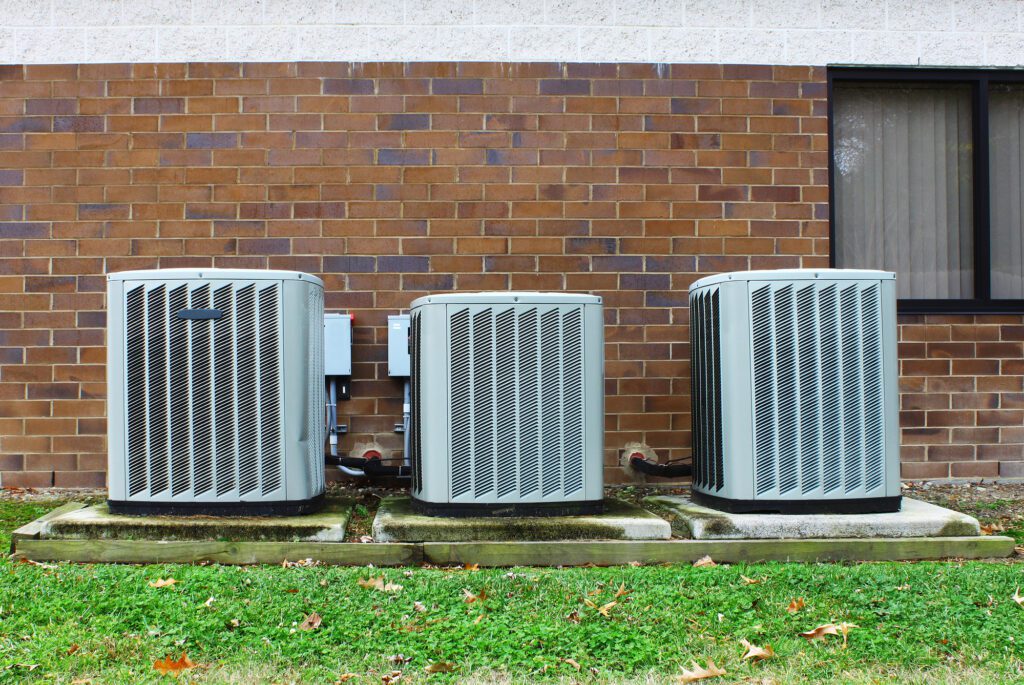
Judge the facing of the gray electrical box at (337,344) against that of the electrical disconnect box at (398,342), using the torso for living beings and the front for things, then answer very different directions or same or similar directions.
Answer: same or similar directions

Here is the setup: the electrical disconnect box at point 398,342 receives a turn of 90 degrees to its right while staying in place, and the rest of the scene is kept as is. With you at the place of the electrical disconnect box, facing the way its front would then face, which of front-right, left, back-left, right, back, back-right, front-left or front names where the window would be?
back

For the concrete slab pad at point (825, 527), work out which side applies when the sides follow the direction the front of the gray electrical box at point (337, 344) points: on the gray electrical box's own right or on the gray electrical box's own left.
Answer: on the gray electrical box's own left

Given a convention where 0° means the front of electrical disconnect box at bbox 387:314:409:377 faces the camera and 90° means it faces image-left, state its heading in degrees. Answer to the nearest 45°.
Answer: approximately 0°

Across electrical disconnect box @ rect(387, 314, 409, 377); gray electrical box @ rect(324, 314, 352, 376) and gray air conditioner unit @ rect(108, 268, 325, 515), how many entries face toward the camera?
3

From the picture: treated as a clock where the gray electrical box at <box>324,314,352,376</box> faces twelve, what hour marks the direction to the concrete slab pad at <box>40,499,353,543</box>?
The concrete slab pad is roughly at 1 o'clock from the gray electrical box.

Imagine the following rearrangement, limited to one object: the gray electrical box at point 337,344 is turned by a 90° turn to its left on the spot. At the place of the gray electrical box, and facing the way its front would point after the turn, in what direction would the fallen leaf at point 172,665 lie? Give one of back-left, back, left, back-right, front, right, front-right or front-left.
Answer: right

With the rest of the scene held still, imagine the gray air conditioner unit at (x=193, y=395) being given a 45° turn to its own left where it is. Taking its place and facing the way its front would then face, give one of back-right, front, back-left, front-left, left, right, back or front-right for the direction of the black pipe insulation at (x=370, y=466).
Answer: left

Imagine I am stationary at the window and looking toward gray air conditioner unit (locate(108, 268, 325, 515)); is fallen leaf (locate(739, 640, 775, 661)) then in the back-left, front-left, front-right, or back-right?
front-left

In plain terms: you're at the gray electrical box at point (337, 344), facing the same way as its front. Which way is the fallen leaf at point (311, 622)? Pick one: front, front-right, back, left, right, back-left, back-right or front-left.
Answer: front

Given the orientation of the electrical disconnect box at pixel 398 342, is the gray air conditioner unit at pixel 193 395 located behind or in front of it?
in front

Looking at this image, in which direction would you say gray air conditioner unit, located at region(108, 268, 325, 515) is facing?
toward the camera

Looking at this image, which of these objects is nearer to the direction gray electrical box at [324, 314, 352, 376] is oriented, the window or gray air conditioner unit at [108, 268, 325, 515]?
the gray air conditioner unit

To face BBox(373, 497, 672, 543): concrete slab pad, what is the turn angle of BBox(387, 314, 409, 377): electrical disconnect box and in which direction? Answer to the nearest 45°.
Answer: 0° — it already faces it

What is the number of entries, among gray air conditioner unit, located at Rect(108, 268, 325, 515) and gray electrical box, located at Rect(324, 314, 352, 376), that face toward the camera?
2

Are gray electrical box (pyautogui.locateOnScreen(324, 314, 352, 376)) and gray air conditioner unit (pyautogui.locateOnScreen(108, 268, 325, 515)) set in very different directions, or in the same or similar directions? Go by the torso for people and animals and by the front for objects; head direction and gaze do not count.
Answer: same or similar directions

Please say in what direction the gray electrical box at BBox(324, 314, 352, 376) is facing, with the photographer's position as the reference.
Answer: facing the viewer

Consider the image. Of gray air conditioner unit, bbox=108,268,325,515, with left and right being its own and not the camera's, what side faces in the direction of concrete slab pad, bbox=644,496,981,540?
left
